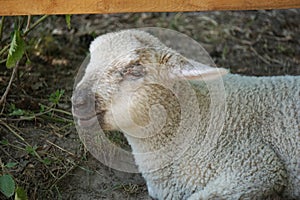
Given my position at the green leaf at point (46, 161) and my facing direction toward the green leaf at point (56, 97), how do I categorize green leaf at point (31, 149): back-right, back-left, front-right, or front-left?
front-left

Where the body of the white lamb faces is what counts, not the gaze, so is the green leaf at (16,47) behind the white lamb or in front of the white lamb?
in front

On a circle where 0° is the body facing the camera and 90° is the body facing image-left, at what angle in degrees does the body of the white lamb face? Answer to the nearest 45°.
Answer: approximately 90°

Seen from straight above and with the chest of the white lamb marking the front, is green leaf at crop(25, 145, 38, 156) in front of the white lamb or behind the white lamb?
in front

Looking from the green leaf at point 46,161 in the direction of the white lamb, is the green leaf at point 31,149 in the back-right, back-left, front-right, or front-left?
back-left

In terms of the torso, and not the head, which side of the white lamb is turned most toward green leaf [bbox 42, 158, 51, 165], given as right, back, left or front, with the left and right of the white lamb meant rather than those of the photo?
front

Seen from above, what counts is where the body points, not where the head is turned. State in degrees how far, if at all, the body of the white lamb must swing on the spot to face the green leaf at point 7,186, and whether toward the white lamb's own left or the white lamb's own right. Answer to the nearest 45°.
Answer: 0° — it already faces it

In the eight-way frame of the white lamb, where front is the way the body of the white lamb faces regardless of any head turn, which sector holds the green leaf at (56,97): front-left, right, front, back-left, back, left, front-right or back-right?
front-right

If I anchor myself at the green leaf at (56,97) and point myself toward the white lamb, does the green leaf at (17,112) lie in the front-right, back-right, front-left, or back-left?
back-right

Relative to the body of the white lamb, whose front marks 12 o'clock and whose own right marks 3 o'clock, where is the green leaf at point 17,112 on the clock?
The green leaf is roughly at 1 o'clock from the white lamb.
